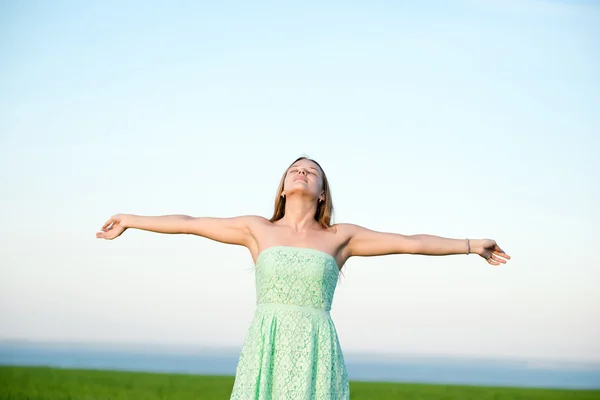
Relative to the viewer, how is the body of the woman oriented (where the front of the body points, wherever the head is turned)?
toward the camera

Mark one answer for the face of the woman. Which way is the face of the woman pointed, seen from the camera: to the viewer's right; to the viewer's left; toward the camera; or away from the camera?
toward the camera
